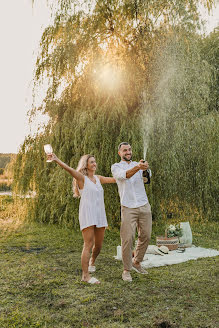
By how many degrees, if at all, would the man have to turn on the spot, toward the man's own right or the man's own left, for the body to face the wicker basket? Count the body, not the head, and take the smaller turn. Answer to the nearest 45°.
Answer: approximately 135° to the man's own left

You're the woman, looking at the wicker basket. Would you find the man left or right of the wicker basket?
right

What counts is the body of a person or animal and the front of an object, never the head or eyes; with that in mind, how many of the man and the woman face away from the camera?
0

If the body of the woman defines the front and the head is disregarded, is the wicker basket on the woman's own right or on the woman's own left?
on the woman's own left

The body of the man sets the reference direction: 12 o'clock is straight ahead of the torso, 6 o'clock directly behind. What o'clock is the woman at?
The woman is roughly at 4 o'clock from the man.

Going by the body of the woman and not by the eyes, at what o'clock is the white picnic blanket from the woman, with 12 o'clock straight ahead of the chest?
The white picnic blanket is roughly at 9 o'clock from the woman.

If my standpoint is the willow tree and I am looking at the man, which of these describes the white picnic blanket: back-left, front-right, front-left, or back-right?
front-left

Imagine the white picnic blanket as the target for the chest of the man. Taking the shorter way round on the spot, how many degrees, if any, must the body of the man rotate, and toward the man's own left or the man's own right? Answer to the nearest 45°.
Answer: approximately 90° to the man's own left

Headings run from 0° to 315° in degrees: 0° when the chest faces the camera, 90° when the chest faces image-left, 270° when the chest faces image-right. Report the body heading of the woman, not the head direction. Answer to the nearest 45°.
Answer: approximately 315°

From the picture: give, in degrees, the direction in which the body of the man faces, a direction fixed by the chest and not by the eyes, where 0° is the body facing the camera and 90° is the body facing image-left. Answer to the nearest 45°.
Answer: approximately 315°

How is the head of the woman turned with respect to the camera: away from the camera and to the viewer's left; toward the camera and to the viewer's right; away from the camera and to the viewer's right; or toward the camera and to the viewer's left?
toward the camera and to the viewer's right

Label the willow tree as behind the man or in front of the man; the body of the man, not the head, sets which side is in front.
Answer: behind
